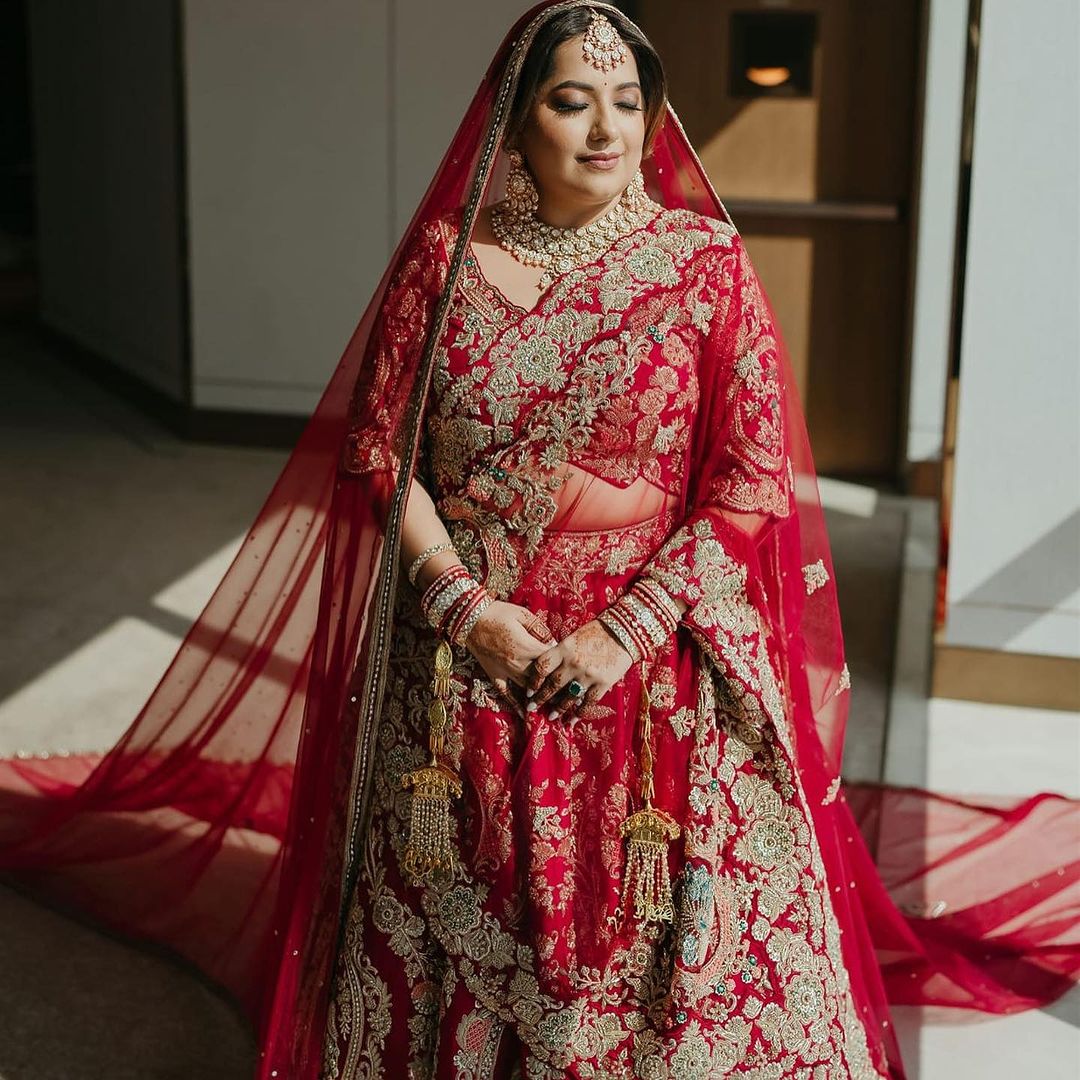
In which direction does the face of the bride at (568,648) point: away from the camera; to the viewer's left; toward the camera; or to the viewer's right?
toward the camera

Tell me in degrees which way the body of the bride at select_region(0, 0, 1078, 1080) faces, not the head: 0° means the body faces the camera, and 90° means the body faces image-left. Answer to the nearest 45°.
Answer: approximately 0°
